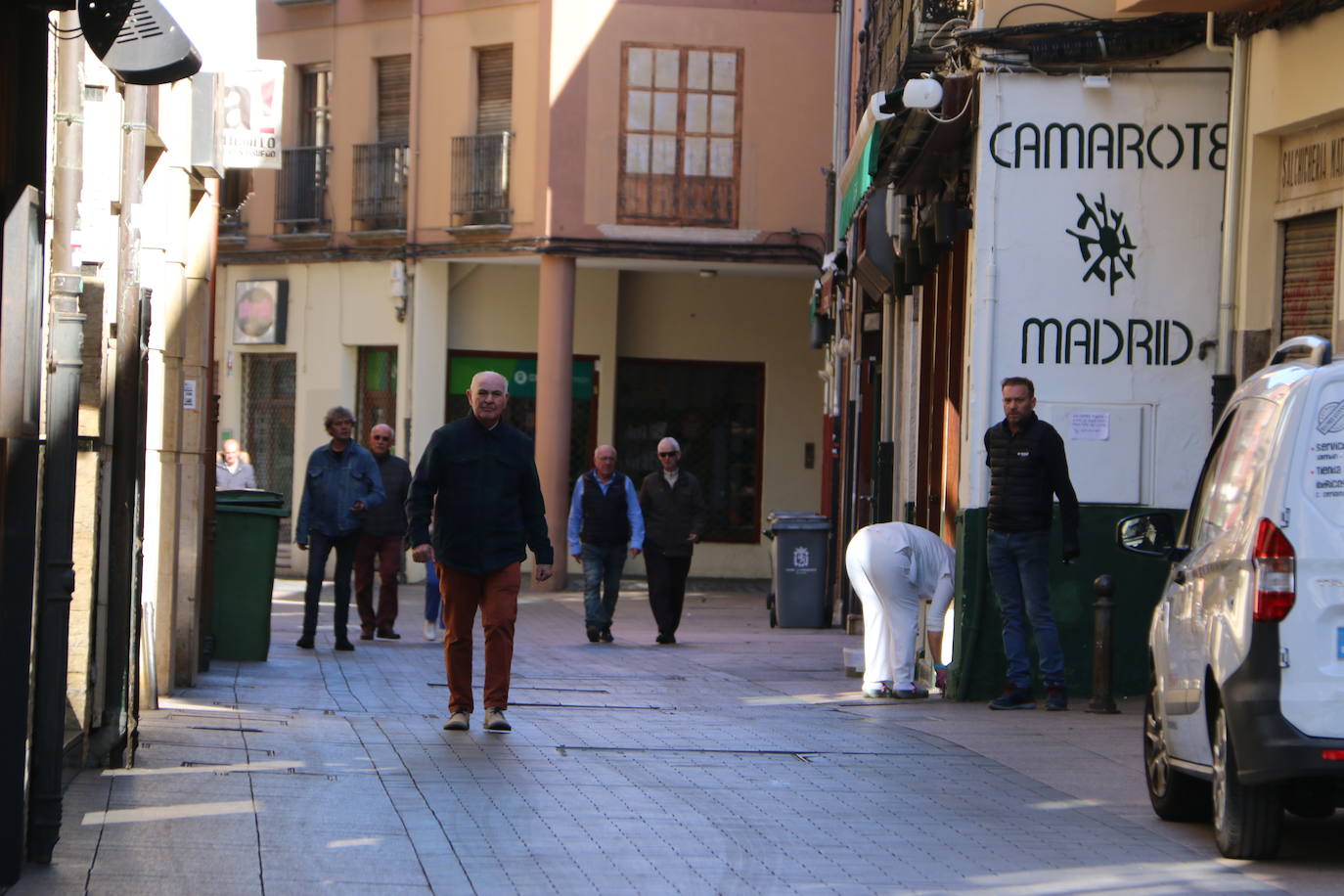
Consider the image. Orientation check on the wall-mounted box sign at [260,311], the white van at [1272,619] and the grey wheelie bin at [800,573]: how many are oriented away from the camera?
1

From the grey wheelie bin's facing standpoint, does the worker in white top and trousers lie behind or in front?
in front

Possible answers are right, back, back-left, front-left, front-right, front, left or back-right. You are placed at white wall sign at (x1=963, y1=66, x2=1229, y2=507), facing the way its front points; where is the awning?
back-right

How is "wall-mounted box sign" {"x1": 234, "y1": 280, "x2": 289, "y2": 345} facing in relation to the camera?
toward the camera

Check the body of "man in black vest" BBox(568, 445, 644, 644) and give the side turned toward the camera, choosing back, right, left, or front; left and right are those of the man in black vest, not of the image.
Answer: front

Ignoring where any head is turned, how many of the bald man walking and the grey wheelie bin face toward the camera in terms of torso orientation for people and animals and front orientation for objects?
2

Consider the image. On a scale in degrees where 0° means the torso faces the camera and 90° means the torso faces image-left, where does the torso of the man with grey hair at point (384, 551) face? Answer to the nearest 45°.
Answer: approximately 0°

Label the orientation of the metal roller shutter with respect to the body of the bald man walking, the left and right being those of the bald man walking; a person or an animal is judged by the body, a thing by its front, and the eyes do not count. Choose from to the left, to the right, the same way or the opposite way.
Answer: to the right

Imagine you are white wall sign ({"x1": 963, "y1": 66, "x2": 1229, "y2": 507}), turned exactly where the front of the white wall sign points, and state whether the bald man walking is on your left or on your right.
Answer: on your right

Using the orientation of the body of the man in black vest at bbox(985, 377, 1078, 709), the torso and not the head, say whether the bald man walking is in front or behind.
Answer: in front

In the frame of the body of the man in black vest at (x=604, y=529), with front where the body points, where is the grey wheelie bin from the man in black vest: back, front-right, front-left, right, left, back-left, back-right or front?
back-left

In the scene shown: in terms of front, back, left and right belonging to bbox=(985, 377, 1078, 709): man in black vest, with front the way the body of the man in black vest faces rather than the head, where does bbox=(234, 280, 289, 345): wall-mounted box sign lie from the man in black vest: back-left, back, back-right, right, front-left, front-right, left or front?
right

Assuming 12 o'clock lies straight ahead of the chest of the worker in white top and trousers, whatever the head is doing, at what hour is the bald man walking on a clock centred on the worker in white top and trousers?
The bald man walking is roughly at 6 o'clock from the worker in white top and trousers.
